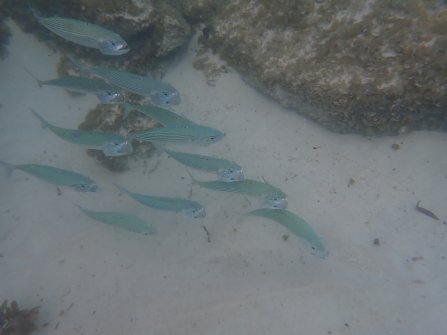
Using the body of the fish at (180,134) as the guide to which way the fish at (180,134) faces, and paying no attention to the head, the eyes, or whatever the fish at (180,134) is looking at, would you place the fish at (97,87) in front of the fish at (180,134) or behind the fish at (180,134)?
behind

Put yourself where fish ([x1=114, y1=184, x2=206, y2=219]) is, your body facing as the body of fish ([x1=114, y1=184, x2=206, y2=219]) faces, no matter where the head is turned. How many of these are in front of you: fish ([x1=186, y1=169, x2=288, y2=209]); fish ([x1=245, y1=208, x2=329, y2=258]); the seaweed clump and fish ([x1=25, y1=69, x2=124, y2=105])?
2

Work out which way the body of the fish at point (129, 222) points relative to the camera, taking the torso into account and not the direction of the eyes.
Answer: to the viewer's right

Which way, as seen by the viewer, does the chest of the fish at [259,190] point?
to the viewer's right

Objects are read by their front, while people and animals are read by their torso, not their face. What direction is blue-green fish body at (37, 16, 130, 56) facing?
to the viewer's right

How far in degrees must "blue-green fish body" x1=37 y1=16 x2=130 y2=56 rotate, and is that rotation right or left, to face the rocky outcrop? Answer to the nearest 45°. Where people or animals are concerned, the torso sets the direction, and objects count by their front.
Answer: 0° — it already faces it

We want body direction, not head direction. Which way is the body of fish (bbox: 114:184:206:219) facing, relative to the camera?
to the viewer's right

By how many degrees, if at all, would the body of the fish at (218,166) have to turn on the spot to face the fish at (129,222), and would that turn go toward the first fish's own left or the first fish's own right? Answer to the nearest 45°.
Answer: approximately 180°

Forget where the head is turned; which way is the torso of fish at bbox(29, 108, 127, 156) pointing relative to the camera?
to the viewer's right

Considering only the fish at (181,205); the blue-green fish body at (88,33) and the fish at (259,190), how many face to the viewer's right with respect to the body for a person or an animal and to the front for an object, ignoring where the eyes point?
3

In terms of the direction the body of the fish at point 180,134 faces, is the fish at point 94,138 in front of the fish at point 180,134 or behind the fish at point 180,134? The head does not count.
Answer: behind

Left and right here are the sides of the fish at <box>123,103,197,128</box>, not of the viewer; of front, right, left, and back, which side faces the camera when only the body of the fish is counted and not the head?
right

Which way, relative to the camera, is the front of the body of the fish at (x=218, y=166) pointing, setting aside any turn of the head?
to the viewer's right
